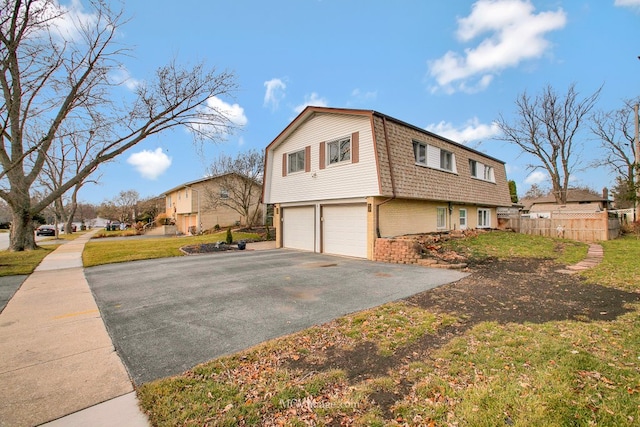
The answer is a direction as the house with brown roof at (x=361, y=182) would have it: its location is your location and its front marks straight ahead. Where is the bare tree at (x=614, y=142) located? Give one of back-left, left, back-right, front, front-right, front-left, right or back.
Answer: back

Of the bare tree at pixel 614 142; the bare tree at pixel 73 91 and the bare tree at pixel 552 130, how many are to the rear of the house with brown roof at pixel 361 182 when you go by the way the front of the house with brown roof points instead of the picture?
2

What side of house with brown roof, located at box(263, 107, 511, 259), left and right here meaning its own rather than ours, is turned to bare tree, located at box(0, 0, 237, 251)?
front

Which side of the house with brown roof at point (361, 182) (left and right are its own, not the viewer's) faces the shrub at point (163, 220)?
right

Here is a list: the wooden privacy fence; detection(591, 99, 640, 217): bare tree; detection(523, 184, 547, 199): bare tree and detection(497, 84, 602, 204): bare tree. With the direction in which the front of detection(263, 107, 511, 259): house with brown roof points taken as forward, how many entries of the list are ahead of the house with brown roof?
0

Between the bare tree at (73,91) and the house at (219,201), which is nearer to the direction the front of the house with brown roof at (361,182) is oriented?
the bare tree

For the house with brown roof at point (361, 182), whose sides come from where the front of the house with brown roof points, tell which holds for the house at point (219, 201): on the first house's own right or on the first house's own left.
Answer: on the first house's own right

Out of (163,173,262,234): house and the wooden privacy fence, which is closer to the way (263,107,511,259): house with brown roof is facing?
the house

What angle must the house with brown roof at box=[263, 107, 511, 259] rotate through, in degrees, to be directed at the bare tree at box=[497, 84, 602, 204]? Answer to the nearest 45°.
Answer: approximately 180°

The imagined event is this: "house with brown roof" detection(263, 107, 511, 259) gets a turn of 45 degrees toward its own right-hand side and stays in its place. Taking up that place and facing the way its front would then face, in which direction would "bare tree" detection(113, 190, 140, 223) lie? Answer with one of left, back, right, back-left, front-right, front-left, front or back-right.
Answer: front-right

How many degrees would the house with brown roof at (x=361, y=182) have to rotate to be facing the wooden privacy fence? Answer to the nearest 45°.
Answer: approximately 180°

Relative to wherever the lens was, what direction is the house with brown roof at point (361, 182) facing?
facing the viewer and to the left of the viewer

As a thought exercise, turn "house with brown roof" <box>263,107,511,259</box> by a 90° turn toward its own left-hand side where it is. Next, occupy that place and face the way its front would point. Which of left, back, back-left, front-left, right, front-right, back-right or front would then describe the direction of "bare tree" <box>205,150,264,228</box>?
back
